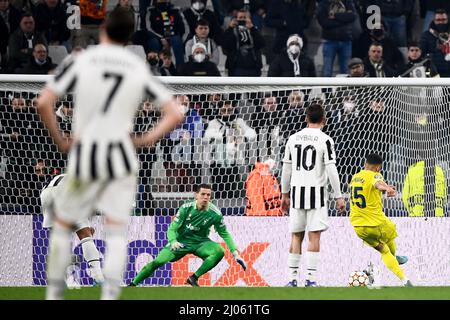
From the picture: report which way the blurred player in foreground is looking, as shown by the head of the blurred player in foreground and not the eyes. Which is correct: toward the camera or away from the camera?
away from the camera

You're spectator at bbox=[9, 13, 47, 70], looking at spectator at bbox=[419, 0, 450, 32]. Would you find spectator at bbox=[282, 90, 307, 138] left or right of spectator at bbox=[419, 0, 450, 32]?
right

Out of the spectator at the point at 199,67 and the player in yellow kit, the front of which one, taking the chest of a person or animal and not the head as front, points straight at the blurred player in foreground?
the spectator

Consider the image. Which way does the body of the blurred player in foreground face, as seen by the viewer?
away from the camera

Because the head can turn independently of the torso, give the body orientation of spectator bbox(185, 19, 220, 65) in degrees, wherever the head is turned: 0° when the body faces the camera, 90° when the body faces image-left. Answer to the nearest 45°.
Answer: approximately 0°

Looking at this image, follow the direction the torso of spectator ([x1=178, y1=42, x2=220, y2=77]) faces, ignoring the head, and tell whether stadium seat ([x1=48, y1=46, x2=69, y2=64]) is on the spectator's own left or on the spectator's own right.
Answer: on the spectator's own right

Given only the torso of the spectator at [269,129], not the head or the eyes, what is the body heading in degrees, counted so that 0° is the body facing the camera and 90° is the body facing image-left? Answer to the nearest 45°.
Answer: approximately 0°
